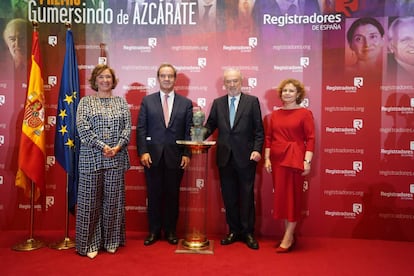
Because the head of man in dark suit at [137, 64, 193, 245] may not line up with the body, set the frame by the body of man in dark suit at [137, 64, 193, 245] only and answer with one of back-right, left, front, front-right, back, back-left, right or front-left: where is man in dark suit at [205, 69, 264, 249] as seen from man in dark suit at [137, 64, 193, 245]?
left

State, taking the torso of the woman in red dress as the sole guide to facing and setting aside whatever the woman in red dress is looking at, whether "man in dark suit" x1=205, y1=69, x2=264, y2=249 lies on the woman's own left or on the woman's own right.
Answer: on the woman's own right

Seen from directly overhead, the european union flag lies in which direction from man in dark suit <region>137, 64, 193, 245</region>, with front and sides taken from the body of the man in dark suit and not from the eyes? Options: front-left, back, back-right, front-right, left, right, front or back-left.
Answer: right

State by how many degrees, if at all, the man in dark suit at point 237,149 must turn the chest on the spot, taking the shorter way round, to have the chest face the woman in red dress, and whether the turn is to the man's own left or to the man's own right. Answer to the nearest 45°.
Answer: approximately 90° to the man's own left

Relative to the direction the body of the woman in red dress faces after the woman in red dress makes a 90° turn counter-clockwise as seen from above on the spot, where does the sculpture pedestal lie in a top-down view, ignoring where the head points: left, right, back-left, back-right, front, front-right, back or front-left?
back-right

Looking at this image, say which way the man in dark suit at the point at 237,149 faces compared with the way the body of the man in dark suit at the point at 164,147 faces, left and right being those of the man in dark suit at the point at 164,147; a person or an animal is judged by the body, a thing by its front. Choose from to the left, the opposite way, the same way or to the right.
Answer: the same way

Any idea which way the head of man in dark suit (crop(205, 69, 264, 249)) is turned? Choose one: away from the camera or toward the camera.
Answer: toward the camera

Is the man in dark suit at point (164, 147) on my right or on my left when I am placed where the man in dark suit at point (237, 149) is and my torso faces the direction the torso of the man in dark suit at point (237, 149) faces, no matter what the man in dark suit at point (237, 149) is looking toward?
on my right

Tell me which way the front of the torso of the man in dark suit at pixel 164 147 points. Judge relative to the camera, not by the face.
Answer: toward the camera

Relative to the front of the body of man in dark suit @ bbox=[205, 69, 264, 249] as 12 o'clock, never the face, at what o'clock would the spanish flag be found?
The spanish flag is roughly at 3 o'clock from the man in dark suit.

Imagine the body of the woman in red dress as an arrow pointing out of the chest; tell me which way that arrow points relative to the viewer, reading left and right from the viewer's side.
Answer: facing the viewer and to the left of the viewer

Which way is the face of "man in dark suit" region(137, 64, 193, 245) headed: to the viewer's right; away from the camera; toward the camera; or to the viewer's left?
toward the camera

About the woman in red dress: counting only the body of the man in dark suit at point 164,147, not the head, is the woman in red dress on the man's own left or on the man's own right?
on the man's own left

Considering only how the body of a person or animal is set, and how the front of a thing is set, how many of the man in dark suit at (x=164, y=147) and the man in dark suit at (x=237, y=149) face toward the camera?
2

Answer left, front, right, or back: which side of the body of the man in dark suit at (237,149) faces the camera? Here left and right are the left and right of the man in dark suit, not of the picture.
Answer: front

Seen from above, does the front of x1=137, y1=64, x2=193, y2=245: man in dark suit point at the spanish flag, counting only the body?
no

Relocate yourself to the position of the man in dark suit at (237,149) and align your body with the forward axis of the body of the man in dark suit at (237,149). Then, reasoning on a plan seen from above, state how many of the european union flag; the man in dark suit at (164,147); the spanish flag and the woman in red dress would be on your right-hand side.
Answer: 3
